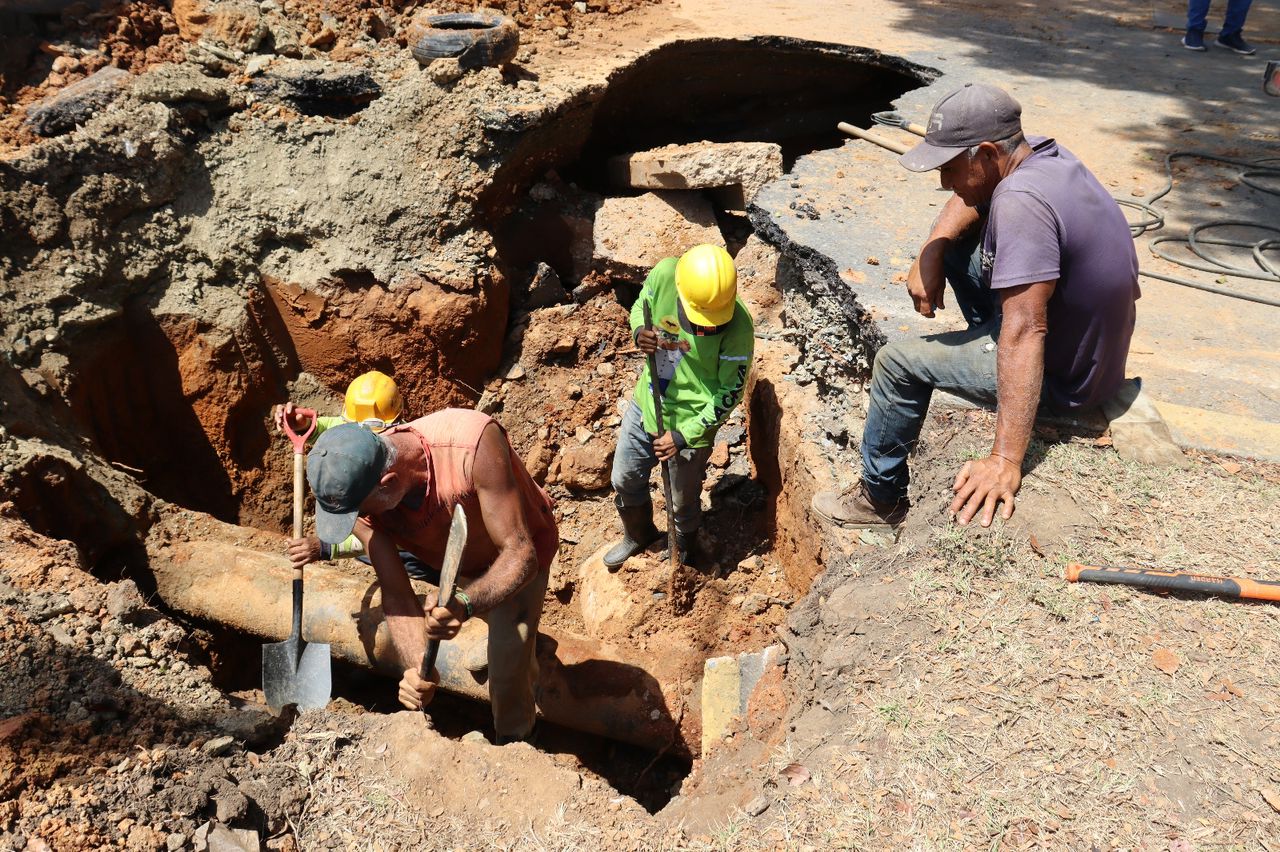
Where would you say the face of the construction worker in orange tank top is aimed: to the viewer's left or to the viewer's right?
to the viewer's left

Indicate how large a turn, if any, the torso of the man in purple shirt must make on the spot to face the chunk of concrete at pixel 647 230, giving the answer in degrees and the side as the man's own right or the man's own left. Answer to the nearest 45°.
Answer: approximately 45° to the man's own right

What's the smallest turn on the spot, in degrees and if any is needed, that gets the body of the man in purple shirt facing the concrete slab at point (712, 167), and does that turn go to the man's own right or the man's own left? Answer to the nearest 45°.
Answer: approximately 45° to the man's own right

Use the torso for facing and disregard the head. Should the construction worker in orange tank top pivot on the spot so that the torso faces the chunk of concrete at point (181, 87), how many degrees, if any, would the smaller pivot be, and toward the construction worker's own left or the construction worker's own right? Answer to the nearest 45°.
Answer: approximately 135° to the construction worker's own right

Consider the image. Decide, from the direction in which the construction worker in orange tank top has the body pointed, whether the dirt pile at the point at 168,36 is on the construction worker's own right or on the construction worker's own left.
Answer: on the construction worker's own right

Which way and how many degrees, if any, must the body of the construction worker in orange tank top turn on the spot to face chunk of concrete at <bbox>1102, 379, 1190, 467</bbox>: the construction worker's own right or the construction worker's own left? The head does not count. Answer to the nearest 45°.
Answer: approximately 135° to the construction worker's own left

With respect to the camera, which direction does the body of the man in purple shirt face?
to the viewer's left

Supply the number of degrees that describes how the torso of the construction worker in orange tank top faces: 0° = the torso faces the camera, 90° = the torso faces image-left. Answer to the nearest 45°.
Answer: approximately 45°

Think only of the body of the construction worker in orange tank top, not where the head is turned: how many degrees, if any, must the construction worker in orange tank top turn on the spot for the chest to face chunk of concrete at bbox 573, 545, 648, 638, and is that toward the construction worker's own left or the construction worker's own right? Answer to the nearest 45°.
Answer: approximately 180°

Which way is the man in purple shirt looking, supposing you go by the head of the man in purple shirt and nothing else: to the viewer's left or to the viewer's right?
to the viewer's left
